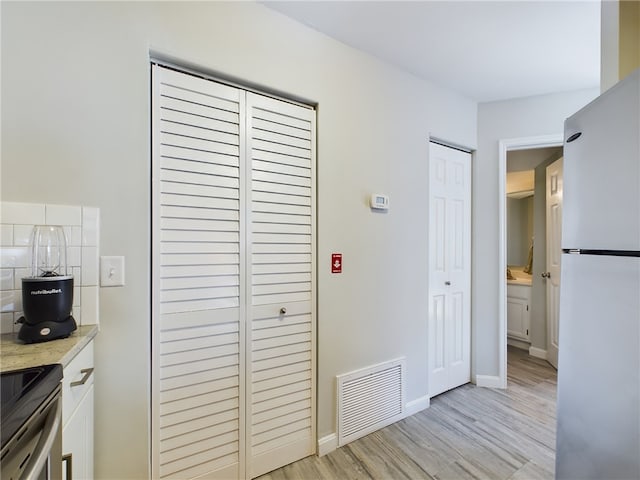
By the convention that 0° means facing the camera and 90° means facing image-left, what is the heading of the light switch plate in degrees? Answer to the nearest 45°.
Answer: approximately 0°

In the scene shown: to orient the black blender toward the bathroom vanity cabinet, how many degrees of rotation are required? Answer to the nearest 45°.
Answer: approximately 90° to its left

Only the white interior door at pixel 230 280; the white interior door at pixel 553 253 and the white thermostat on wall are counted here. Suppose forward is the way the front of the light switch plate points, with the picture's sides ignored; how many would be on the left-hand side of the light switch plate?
3

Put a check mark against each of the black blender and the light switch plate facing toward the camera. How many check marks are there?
2

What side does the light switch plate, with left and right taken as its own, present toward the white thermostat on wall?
left

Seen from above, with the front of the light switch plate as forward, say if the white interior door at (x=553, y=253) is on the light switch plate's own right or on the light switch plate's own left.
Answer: on the light switch plate's own left

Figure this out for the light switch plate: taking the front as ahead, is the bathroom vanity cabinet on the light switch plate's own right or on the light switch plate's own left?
on the light switch plate's own left

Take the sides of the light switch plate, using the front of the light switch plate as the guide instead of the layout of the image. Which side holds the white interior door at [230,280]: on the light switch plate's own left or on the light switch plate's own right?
on the light switch plate's own left

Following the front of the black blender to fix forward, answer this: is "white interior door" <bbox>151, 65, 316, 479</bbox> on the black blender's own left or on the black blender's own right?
on the black blender's own left
